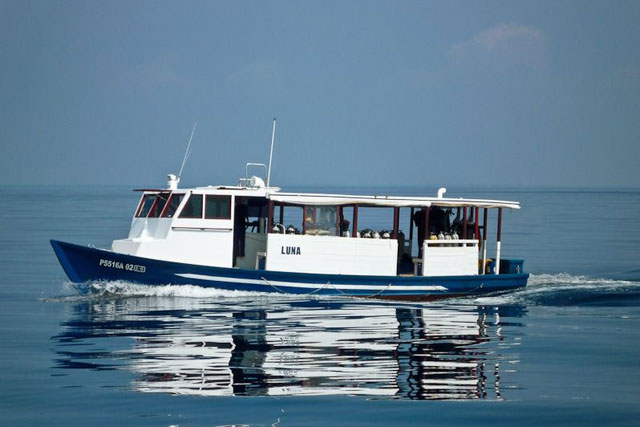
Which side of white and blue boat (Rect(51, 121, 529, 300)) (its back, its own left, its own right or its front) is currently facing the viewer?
left
